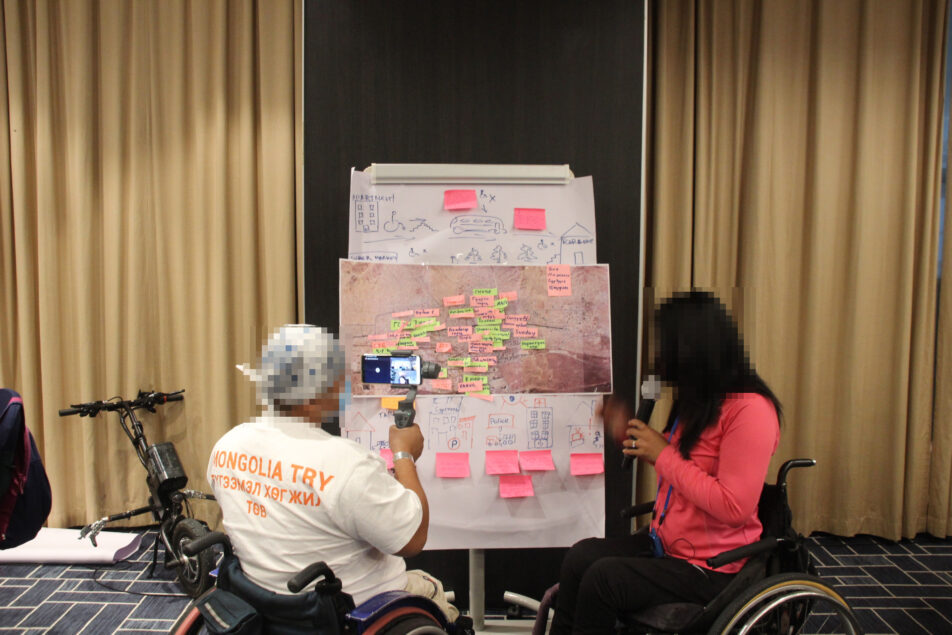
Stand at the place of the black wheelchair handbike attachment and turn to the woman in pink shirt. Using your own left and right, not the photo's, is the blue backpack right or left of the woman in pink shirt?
right

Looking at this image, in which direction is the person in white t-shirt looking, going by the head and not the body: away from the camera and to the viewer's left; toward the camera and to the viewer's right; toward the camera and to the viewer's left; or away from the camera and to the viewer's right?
away from the camera and to the viewer's right

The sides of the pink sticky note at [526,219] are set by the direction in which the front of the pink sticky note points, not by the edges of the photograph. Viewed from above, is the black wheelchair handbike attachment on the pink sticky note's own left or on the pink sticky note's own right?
on the pink sticky note's own right

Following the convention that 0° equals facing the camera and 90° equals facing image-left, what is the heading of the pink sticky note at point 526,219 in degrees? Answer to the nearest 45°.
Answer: approximately 0°

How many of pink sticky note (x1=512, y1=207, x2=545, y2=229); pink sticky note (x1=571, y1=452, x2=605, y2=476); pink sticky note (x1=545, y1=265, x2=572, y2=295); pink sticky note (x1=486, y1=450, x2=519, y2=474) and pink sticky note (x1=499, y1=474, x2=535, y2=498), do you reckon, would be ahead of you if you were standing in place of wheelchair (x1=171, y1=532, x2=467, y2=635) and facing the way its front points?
5

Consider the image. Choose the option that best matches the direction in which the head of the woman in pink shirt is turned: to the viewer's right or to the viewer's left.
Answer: to the viewer's left
